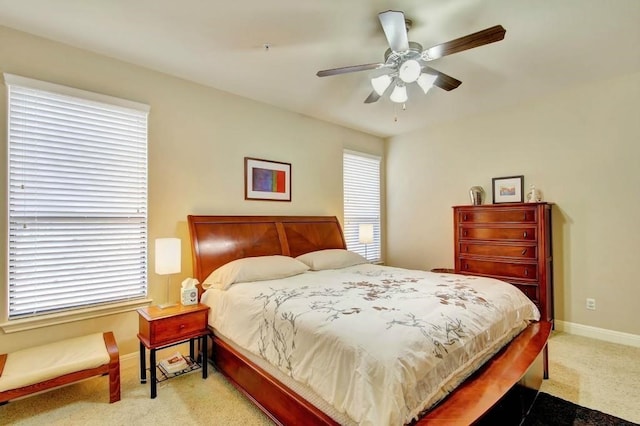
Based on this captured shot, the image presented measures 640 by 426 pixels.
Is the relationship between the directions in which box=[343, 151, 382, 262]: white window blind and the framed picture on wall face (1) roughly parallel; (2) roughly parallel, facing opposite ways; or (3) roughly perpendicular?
roughly parallel

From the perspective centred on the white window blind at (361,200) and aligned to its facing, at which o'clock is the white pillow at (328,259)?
The white pillow is roughly at 2 o'clock from the white window blind.

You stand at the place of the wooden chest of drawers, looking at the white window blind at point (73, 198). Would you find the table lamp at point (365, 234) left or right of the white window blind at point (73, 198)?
right

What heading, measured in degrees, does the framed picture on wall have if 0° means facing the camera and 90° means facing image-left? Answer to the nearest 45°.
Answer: approximately 315°

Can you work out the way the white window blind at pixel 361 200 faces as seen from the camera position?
facing the viewer and to the right of the viewer

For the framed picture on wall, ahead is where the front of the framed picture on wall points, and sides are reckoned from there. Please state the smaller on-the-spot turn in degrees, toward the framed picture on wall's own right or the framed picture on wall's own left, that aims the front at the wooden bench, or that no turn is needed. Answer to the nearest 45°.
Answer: approximately 90° to the framed picture on wall's own right

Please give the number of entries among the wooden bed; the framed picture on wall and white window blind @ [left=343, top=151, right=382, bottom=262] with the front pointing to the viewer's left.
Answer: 0

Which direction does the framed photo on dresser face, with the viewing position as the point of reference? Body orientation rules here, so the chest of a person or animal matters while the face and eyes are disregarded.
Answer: facing the viewer

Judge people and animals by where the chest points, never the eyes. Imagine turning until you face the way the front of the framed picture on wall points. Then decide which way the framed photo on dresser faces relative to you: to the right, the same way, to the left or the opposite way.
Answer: to the right

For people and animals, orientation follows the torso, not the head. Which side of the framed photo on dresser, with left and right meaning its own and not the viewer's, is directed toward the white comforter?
front

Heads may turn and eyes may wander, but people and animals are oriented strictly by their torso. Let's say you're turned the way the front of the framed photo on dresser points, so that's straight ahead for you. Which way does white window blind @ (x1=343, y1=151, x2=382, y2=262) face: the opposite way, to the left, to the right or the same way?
to the left

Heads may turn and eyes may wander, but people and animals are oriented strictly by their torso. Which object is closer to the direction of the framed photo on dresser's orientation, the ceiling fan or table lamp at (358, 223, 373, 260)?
the ceiling fan

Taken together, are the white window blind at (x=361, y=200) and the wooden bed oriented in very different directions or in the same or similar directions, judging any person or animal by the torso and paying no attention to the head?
same or similar directions

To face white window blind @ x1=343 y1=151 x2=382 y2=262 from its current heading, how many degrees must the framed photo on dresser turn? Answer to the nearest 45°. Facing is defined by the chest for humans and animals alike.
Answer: approximately 90° to its right

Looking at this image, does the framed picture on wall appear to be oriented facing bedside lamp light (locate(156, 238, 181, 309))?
no
